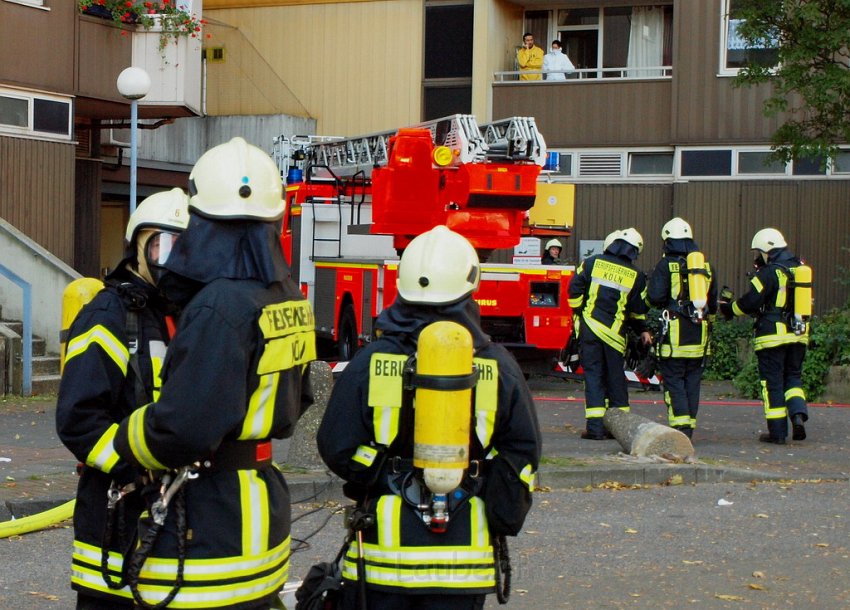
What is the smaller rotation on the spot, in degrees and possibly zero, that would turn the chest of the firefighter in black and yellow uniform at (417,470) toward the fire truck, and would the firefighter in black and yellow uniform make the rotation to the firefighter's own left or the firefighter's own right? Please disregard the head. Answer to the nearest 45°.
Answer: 0° — they already face it

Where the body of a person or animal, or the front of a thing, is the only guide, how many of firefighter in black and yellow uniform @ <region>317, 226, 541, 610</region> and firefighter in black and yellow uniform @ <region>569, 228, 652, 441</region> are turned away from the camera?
2

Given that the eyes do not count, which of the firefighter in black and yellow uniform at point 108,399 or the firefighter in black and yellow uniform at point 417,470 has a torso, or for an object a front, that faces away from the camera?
the firefighter in black and yellow uniform at point 417,470

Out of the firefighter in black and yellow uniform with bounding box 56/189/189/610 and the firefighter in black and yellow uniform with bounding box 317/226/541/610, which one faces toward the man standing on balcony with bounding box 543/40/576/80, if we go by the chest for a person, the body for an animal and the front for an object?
the firefighter in black and yellow uniform with bounding box 317/226/541/610

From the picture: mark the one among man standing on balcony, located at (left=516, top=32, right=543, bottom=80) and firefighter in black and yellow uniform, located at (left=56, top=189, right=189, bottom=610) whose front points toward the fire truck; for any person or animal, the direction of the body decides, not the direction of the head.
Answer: the man standing on balcony

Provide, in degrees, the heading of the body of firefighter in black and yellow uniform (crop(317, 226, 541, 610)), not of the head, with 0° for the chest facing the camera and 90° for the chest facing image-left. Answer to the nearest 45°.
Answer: approximately 180°

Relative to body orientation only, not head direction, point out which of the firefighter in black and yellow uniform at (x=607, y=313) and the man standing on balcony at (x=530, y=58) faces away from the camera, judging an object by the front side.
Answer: the firefighter in black and yellow uniform

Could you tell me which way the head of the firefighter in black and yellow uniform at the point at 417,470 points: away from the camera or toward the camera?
away from the camera

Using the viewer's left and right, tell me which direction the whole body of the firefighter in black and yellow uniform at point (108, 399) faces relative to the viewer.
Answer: facing the viewer and to the right of the viewer
